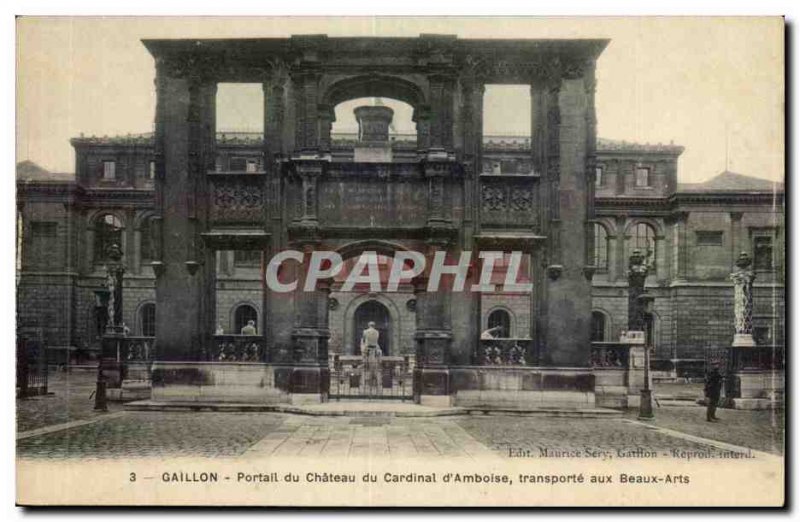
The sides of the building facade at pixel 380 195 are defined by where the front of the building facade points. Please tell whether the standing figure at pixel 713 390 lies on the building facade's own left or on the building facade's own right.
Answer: on the building facade's own left

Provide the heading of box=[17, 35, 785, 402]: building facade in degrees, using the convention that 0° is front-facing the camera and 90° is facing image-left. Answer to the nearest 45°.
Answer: approximately 0°
